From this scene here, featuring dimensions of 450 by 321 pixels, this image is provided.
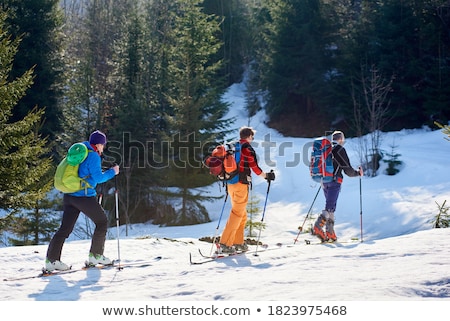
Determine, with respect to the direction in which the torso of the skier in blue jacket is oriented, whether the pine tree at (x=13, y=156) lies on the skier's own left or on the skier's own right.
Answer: on the skier's own left

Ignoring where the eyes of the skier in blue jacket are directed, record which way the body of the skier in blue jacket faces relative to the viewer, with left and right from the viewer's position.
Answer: facing to the right of the viewer

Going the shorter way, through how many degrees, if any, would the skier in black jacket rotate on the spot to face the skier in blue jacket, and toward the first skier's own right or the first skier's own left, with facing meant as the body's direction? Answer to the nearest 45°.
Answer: approximately 135° to the first skier's own right

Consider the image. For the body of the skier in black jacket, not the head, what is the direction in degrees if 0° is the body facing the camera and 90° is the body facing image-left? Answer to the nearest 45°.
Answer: approximately 270°

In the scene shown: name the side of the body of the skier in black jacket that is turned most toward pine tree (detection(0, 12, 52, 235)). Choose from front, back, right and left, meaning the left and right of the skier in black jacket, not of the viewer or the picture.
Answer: back

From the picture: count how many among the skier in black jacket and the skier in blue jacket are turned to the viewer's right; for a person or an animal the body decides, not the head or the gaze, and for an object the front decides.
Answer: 2

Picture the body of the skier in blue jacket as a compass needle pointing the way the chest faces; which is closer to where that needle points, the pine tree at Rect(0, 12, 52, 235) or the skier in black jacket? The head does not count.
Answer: the skier in black jacket
